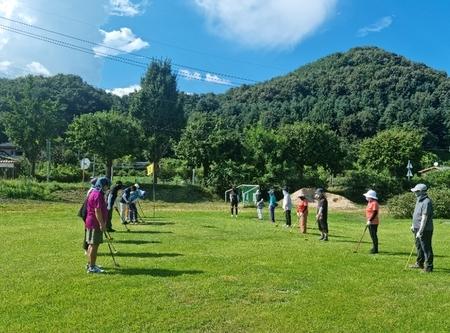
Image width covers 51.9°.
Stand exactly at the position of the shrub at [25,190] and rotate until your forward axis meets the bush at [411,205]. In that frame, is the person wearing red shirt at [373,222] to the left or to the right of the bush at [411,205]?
right

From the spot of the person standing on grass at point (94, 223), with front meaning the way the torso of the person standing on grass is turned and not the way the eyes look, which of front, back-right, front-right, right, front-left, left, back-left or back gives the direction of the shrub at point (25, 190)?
left

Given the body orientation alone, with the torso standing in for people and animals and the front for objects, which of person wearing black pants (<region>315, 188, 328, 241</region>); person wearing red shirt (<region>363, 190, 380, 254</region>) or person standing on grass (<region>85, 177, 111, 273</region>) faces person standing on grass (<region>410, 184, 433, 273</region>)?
person standing on grass (<region>85, 177, 111, 273</region>)

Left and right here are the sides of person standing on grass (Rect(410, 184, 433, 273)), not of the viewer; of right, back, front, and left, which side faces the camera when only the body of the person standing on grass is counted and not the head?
left

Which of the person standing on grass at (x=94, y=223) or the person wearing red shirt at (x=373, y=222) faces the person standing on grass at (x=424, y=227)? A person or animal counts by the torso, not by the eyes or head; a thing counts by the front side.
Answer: the person standing on grass at (x=94, y=223)

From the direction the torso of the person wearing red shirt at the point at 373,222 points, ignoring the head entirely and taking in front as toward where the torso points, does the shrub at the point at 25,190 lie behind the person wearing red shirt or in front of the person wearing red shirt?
in front

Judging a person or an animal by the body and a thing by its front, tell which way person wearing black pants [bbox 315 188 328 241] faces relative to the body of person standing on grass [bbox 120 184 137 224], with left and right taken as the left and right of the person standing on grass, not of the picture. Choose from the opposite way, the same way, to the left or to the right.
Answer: the opposite way

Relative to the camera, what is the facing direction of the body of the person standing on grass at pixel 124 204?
to the viewer's right

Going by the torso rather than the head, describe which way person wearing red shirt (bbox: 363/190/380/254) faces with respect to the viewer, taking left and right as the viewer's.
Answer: facing to the left of the viewer

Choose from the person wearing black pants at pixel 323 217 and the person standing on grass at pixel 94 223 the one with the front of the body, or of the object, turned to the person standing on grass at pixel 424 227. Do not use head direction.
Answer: the person standing on grass at pixel 94 223

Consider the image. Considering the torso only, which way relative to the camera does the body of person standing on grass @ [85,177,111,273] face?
to the viewer's right

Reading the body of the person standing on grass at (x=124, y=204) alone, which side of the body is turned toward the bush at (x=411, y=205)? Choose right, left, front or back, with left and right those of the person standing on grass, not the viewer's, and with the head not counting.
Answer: front

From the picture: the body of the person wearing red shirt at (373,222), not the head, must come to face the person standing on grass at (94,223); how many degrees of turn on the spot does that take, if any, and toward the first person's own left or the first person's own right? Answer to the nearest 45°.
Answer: approximately 45° to the first person's own left

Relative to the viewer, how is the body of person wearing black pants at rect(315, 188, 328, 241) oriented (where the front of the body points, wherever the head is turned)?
to the viewer's left
